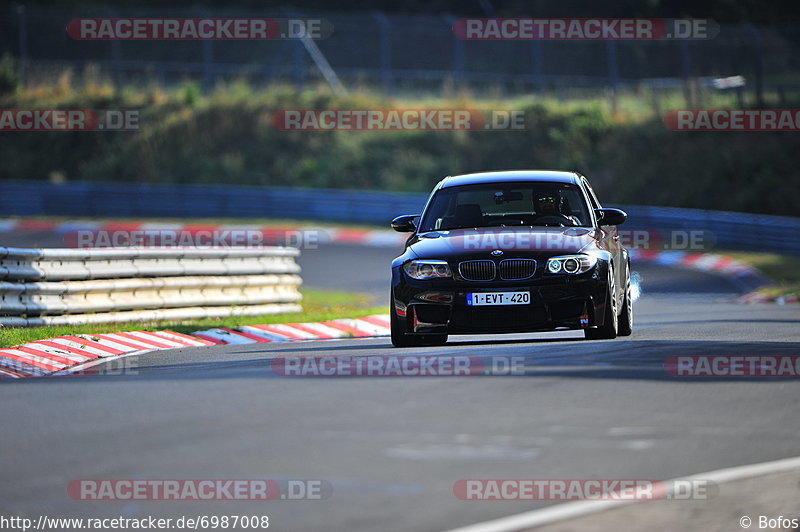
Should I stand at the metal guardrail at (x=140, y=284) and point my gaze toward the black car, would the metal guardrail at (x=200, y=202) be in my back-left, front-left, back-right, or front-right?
back-left

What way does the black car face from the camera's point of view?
toward the camera

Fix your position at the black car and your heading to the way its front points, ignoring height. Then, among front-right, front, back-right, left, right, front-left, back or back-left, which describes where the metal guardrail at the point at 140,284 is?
back-right

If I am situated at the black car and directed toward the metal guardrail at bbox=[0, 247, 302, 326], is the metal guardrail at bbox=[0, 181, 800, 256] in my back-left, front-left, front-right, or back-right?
front-right

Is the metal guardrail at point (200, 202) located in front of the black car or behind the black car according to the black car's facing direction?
behind

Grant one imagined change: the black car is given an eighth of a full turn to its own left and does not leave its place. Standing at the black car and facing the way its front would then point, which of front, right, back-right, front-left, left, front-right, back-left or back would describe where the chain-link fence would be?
back-left
